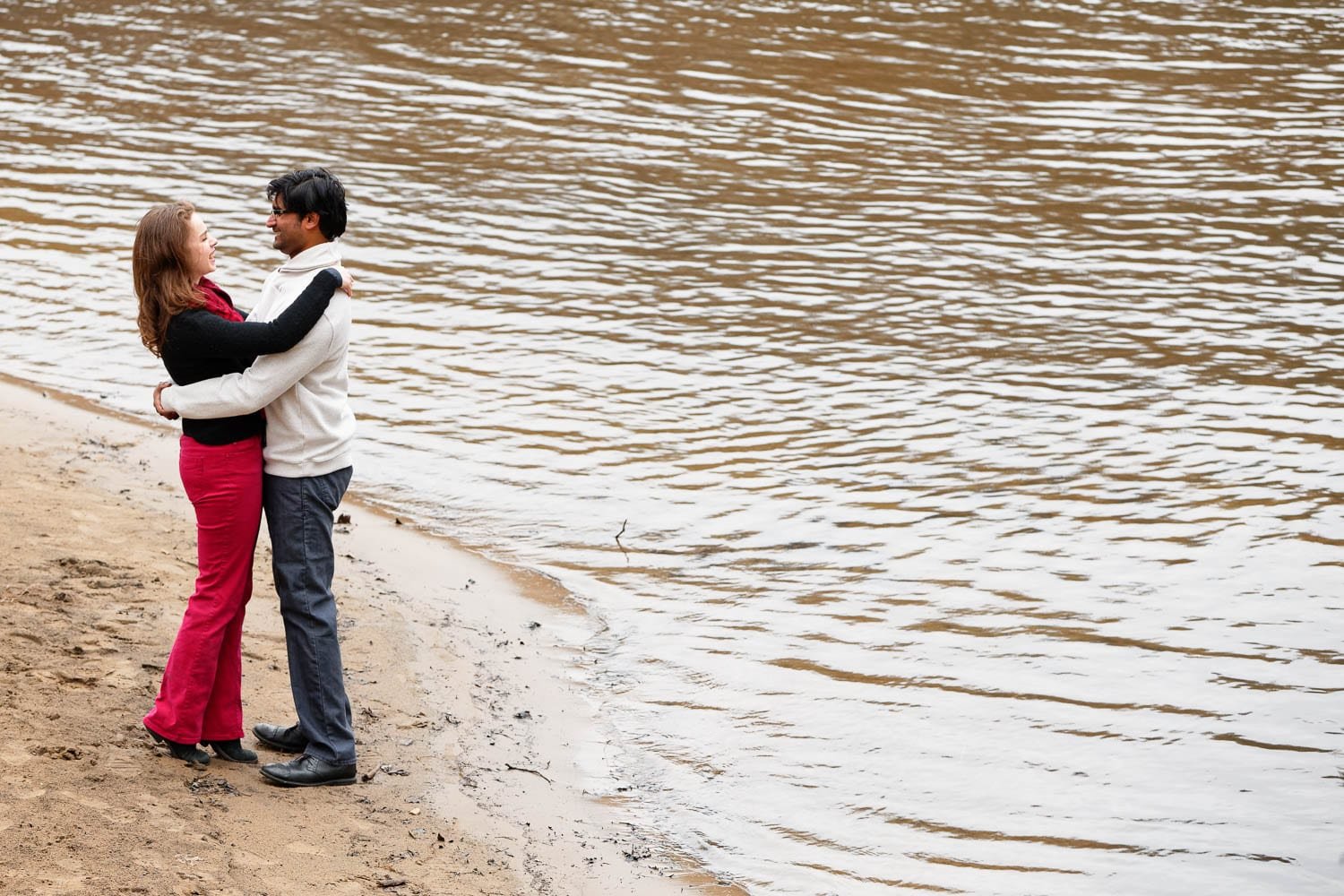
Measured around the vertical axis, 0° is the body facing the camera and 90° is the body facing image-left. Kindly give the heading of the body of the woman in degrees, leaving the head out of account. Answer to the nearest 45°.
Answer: approximately 270°

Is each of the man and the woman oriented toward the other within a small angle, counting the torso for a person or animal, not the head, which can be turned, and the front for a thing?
yes

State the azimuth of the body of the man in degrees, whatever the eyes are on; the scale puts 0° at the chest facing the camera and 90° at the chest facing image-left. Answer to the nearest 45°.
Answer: approximately 90°

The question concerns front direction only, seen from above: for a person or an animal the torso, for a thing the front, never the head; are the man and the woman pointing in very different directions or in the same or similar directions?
very different directions

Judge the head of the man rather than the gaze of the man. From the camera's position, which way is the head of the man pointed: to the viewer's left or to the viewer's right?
to the viewer's left

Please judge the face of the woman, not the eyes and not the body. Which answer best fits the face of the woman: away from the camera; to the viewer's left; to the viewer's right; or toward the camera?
to the viewer's right
